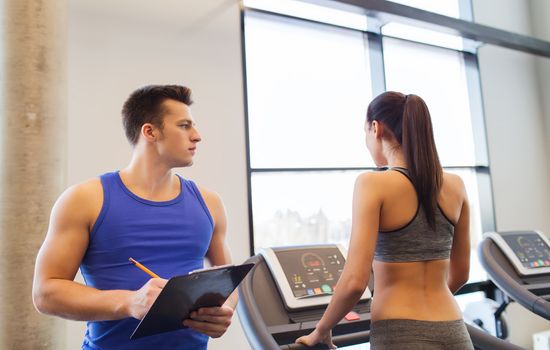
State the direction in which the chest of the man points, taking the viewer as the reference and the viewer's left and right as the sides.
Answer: facing the viewer and to the right of the viewer

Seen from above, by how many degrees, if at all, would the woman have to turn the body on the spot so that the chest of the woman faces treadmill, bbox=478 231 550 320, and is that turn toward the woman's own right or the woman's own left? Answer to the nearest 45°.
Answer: approximately 90° to the woman's own right

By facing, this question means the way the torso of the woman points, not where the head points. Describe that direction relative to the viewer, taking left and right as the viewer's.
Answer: facing away from the viewer and to the left of the viewer

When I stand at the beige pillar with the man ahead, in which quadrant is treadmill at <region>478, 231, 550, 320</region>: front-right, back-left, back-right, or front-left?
front-left

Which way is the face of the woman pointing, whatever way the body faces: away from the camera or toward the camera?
away from the camera

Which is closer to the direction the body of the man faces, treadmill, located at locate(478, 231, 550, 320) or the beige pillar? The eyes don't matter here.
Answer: the treadmill

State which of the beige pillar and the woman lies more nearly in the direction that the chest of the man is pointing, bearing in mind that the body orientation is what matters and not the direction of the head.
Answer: the woman

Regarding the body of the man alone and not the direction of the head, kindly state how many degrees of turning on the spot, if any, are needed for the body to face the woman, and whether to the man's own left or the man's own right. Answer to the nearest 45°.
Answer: approximately 45° to the man's own left

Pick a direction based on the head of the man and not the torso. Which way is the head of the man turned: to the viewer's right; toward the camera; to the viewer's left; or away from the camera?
to the viewer's right

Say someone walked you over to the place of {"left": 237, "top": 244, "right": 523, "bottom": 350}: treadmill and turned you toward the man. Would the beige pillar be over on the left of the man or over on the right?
right
